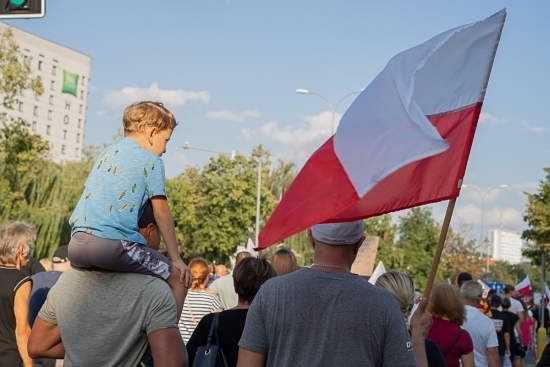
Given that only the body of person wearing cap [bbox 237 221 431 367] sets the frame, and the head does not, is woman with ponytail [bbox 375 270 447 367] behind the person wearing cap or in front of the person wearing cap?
in front

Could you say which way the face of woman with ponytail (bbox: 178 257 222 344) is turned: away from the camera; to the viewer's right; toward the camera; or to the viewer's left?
away from the camera

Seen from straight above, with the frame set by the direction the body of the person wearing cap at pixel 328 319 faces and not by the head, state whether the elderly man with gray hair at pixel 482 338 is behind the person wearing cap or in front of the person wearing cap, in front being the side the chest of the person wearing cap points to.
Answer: in front

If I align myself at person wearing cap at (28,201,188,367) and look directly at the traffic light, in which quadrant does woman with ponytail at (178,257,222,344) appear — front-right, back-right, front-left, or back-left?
front-right

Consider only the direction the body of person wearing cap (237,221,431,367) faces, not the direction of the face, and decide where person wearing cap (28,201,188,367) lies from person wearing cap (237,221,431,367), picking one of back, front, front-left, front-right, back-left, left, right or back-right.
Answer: left

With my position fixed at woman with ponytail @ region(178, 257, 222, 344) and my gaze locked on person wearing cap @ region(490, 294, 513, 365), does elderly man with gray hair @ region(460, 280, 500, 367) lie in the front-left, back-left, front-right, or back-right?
front-right

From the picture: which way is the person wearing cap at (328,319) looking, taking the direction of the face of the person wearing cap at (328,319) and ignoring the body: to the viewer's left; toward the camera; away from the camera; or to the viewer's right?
away from the camera

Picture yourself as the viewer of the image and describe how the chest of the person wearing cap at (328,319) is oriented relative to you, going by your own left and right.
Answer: facing away from the viewer

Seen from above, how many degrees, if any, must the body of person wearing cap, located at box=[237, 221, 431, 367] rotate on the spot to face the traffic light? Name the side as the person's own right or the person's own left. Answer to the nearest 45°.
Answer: approximately 45° to the person's own left
